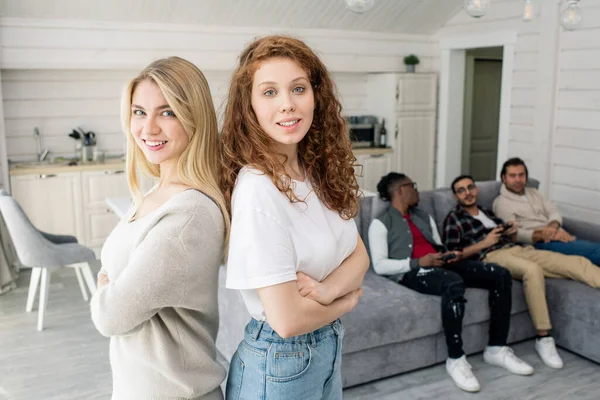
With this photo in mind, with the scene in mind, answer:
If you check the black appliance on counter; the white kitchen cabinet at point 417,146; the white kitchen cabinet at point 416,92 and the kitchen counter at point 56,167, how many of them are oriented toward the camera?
4

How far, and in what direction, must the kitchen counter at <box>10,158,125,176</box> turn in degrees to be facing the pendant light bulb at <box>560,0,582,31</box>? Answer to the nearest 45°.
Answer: approximately 45° to its left

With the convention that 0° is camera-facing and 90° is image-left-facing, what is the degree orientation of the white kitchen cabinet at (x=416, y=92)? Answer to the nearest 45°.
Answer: approximately 0°

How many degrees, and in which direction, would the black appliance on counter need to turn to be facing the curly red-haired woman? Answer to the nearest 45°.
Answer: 0° — it already faces them

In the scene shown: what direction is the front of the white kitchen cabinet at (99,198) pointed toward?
toward the camera

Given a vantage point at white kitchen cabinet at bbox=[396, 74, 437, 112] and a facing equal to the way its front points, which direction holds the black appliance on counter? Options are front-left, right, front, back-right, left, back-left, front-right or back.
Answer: right

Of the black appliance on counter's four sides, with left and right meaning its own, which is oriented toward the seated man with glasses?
front

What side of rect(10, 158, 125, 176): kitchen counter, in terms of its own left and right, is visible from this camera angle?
front

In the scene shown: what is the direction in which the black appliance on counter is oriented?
toward the camera

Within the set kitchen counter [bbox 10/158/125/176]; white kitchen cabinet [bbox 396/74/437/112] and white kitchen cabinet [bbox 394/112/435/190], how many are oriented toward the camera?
3
